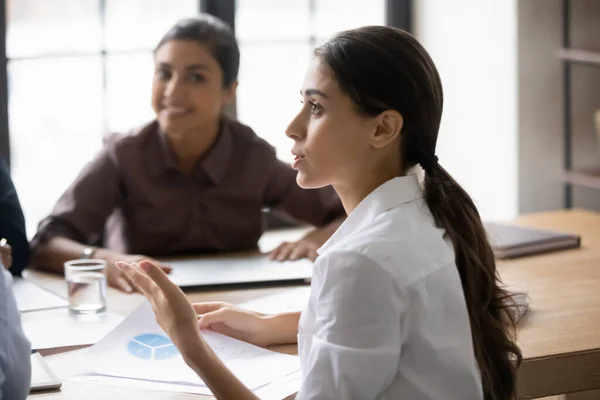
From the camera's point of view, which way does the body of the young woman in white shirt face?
to the viewer's left

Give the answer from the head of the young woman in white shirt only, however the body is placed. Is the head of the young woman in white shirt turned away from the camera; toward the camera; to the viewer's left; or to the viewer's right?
to the viewer's left

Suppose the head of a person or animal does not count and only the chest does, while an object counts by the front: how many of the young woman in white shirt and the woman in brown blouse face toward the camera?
1

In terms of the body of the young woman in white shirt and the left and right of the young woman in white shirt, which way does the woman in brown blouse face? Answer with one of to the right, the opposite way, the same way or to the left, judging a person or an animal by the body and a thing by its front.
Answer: to the left

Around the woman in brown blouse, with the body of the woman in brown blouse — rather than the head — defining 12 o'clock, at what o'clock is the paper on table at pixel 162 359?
The paper on table is roughly at 12 o'clock from the woman in brown blouse.
